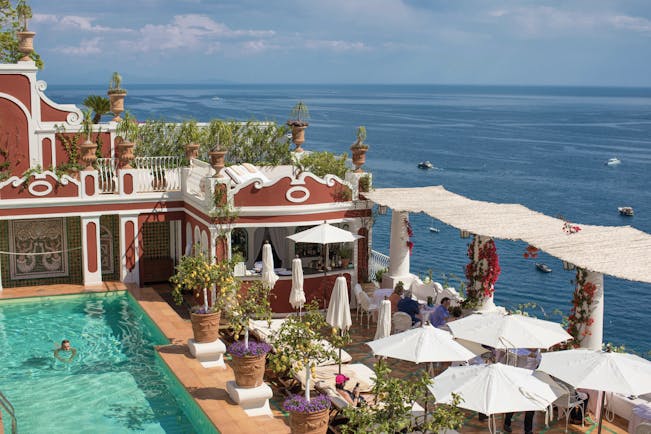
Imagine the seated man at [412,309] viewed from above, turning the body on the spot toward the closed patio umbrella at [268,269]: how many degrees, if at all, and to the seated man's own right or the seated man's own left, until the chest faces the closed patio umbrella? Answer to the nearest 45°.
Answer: approximately 90° to the seated man's own left

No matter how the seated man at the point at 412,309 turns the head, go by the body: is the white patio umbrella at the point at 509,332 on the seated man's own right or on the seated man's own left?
on the seated man's own right

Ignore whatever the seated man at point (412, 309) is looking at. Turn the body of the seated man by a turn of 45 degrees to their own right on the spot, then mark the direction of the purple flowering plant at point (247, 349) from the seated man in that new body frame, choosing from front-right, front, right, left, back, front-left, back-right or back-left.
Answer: back-right

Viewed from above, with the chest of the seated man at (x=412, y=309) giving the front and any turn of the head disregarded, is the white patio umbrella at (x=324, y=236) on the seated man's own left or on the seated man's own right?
on the seated man's own left

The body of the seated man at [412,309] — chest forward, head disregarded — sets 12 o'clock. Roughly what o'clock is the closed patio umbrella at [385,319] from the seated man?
The closed patio umbrella is roughly at 5 o'clock from the seated man.

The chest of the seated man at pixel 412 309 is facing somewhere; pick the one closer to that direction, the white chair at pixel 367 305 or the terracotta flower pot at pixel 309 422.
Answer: the white chair
